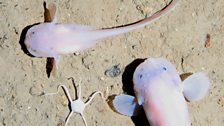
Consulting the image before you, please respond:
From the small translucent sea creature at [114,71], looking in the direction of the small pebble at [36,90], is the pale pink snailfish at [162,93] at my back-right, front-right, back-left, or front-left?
back-left

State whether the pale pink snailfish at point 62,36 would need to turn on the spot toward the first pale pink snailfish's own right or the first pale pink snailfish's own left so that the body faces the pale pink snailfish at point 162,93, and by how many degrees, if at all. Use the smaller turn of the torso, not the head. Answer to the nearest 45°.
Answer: approximately 180°

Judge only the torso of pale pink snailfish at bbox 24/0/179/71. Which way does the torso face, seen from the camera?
to the viewer's left
